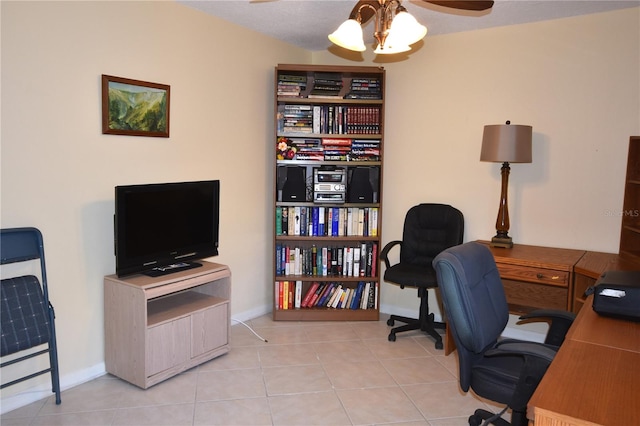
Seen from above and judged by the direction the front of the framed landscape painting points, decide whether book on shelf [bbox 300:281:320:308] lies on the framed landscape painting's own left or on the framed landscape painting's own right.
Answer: on the framed landscape painting's own left

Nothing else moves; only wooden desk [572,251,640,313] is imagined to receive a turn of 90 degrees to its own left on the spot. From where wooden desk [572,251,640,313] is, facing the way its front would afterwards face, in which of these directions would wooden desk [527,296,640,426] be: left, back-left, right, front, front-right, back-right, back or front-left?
front-right

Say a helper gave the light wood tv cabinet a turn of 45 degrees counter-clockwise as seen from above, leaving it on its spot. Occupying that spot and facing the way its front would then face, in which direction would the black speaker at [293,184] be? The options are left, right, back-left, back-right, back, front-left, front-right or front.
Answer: front-left

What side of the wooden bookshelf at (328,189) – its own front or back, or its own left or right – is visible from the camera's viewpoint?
front

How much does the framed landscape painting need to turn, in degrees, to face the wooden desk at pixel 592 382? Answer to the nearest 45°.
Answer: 0° — it already faces it

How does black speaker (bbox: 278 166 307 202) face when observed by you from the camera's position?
facing the viewer

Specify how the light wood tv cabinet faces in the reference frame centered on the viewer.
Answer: facing the viewer and to the right of the viewer

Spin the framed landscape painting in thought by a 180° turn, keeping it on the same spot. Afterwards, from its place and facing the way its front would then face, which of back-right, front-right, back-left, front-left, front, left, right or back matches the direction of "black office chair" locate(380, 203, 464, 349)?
back-right

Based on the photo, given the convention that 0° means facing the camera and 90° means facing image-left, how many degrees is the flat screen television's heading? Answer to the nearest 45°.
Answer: approximately 315°

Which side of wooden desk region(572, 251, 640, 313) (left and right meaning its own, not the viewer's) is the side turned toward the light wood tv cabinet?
front

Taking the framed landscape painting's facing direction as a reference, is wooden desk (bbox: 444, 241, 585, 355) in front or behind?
in front

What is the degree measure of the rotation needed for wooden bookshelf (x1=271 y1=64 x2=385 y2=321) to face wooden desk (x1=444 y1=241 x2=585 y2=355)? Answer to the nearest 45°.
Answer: approximately 45° to its left

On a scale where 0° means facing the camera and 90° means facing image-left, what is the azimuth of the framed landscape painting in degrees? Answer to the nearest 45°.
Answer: approximately 315°

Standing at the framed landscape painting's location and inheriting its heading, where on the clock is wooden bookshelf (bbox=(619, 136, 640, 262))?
The wooden bookshelf is roughly at 11 o'clock from the framed landscape painting.

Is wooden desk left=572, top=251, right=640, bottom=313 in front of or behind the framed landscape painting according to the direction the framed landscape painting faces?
in front

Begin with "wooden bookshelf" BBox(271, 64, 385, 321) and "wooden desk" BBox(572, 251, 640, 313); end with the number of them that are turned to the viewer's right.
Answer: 0

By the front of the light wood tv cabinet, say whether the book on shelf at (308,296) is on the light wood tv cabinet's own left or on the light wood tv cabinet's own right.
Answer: on the light wood tv cabinet's own left

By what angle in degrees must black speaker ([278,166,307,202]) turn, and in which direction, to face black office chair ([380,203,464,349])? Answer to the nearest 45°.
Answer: approximately 90° to its left

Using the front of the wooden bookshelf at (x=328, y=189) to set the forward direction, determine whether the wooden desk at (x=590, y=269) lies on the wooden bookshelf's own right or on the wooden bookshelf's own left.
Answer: on the wooden bookshelf's own left
